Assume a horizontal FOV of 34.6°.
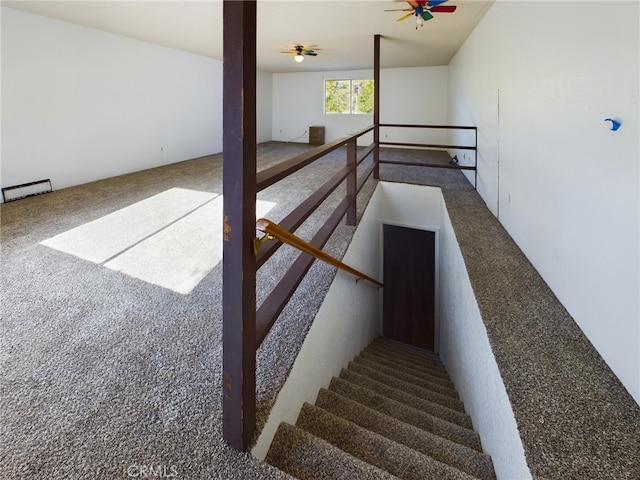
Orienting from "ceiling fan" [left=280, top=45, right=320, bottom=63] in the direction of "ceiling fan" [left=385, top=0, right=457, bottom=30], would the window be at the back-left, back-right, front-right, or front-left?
back-left

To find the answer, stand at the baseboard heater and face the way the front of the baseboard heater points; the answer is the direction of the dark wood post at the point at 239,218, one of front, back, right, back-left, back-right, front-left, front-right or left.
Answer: front-right

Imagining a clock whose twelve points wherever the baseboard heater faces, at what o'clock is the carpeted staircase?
The carpeted staircase is roughly at 1 o'clock from the baseboard heater.

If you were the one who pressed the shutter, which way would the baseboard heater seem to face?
facing the viewer and to the right of the viewer

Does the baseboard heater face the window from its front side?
no

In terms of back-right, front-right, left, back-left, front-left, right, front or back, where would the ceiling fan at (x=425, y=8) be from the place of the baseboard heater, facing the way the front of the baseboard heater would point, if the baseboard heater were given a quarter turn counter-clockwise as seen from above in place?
right
